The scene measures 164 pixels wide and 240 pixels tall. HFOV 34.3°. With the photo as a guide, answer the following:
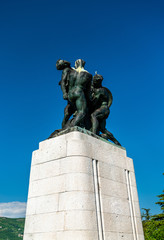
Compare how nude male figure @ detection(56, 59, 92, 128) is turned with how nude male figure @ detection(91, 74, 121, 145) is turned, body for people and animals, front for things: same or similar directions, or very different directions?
very different directions

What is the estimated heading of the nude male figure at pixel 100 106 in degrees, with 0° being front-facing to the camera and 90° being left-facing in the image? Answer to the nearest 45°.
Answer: approximately 45°
